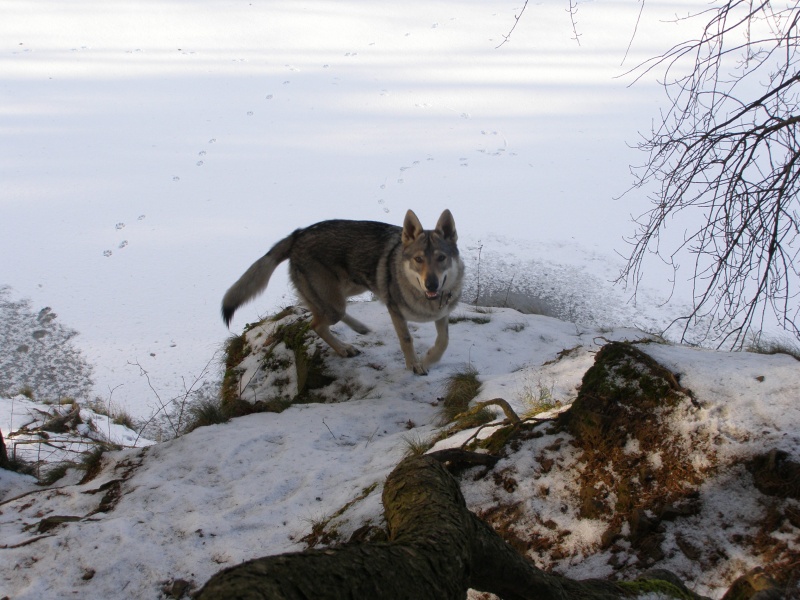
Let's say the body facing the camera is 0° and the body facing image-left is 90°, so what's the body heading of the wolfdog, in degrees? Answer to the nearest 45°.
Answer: approximately 315°

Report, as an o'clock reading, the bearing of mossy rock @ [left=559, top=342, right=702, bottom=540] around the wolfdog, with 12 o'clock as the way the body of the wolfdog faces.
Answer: The mossy rock is roughly at 1 o'clock from the wolfdog.
